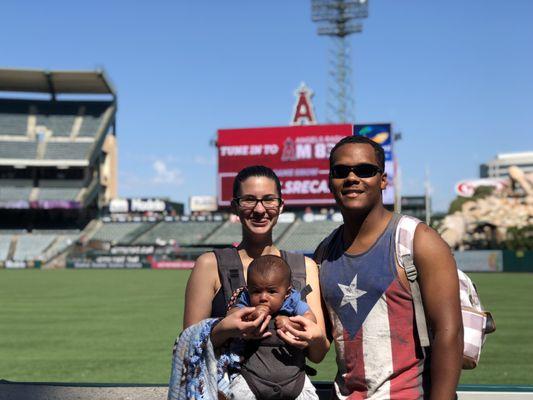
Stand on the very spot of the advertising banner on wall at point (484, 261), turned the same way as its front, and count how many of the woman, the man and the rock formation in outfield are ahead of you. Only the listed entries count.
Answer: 2

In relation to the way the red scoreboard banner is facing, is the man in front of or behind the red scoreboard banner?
in front

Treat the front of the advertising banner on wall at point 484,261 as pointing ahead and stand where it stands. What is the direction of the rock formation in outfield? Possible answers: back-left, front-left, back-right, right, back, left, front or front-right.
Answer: back

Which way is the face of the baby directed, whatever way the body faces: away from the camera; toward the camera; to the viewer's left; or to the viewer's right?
toward the camera

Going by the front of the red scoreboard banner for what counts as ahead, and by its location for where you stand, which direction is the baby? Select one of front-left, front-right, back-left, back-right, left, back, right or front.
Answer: front

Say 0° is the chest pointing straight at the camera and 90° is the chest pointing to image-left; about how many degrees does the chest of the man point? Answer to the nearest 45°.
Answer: approximately 45°

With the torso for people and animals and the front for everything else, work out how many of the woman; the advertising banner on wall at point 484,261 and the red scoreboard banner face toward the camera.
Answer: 3

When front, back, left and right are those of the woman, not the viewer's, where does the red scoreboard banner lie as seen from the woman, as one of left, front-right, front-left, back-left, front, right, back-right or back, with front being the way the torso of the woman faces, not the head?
back

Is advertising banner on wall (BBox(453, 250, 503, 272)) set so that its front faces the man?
yes

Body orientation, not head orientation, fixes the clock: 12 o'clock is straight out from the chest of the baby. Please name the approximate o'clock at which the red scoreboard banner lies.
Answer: The red scoreboard banner is roughly at 6 o'clock from the baby.

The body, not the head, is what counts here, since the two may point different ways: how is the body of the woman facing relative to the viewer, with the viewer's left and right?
facing the viewer
